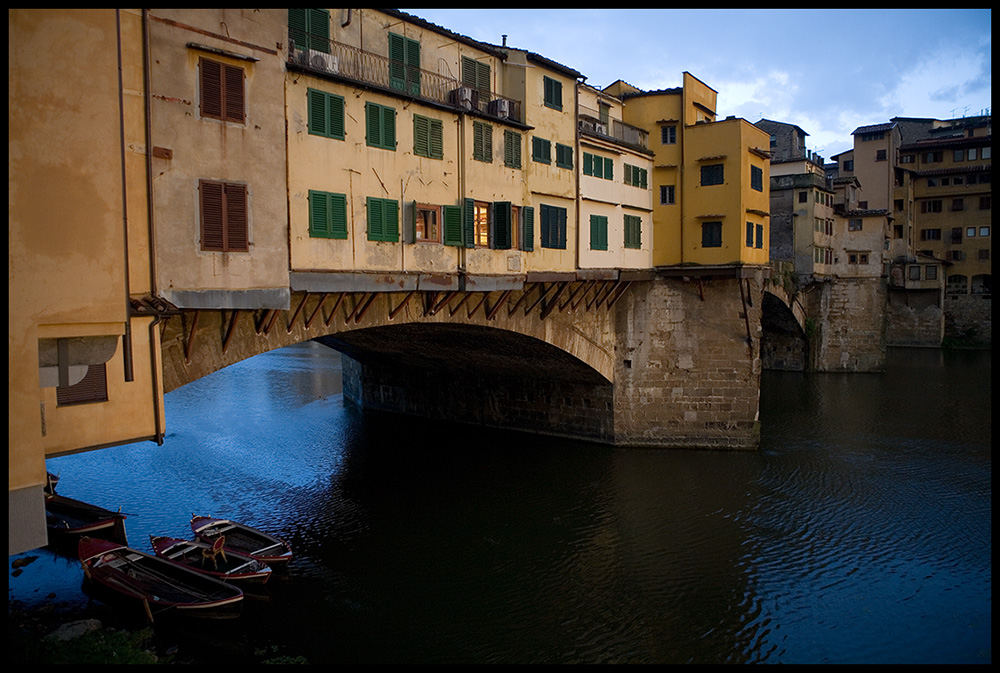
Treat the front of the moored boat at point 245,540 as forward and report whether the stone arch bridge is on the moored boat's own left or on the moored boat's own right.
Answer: on the moored boat's own right

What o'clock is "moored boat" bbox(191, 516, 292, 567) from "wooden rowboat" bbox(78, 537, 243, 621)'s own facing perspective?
The moored boat is roughly at 3 o'clock from the wooden rowboat.

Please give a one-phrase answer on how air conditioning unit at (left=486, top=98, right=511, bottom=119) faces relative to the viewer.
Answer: facing the viewer and to the right of the viewer

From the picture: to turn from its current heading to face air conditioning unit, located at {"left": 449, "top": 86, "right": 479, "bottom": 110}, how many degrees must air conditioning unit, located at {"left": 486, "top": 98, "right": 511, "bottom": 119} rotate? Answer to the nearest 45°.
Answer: approximately 90° to its right

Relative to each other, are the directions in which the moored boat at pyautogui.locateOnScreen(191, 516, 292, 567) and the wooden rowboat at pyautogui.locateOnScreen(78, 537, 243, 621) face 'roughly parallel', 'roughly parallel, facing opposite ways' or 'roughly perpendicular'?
roughly parallel
